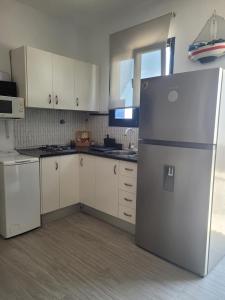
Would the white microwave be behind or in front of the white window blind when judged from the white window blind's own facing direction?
in front

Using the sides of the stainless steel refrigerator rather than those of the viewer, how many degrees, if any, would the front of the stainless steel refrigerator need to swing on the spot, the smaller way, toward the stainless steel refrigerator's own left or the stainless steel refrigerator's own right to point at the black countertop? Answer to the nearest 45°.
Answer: approximately 45° to the stainless steel refrigerator's own right

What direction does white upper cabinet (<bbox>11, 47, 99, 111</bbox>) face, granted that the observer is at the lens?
facing the viewer and to the right of the viewer

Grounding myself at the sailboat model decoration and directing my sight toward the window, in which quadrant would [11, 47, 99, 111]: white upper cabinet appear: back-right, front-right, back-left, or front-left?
front-left

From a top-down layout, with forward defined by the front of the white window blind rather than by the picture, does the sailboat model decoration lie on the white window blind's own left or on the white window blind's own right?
on the white window blind's own left

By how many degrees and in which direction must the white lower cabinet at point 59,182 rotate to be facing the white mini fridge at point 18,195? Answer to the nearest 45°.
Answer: approximately 90° to its right

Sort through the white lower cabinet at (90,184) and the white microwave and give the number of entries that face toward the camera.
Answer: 2

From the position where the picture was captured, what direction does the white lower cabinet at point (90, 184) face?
facing the viewer

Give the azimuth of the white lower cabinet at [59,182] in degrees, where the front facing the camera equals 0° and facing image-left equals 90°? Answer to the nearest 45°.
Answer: approximately 315°

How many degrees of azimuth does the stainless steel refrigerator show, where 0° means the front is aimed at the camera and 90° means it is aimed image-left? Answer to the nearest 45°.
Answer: approximately 45°

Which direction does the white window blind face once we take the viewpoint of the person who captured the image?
facing the viewer and to the left of the viewer

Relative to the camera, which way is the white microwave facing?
toward the camera
